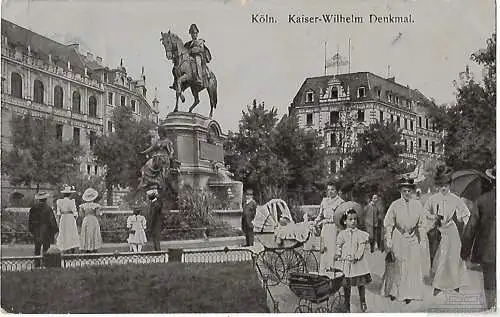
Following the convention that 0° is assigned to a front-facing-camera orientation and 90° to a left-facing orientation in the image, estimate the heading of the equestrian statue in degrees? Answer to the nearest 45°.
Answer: approximately 45°

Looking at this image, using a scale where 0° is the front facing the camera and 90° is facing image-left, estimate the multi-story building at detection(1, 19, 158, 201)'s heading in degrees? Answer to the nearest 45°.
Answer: approximately 315°

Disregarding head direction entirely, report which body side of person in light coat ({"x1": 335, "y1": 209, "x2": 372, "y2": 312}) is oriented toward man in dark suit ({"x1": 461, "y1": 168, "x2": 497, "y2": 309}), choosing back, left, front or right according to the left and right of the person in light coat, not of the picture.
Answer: left

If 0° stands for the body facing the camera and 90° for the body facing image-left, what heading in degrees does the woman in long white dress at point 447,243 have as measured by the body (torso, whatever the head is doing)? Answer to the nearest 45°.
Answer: approximately 0°
